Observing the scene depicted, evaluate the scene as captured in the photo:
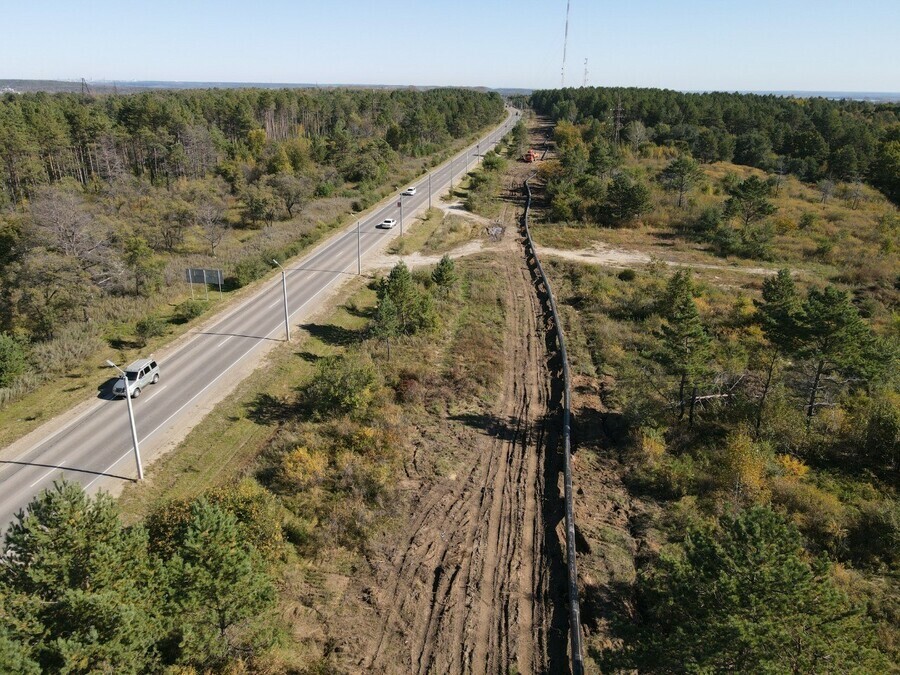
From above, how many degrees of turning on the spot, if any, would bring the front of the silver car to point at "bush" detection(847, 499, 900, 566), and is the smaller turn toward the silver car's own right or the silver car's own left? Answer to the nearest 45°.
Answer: approximately 90° to the silver car's own left

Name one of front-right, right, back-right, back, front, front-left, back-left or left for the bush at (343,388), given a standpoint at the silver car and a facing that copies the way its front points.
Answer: left

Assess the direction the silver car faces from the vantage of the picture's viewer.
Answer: facing the viewer and to the left of the viewer

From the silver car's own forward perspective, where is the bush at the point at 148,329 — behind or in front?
behind

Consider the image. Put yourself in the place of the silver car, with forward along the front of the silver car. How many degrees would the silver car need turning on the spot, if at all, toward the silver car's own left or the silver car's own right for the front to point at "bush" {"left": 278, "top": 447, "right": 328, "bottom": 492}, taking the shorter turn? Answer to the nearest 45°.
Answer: approximately 90° to the silver car's own left

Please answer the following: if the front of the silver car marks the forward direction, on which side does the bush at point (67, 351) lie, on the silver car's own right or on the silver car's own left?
on the silver car's own right

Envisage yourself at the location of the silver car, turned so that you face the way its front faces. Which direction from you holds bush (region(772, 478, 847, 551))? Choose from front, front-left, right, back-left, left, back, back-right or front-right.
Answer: left

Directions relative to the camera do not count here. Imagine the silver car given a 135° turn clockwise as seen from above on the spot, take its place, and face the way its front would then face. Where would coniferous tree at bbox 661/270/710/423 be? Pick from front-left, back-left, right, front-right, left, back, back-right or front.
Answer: back-right

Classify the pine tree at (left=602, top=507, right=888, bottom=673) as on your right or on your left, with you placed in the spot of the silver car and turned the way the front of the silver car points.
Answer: on your left

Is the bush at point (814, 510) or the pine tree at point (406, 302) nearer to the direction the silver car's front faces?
the bush

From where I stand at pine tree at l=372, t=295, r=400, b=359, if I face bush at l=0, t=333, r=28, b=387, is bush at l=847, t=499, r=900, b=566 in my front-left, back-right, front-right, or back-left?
back-left

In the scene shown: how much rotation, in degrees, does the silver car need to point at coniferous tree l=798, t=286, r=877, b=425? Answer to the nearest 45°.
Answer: approximately 90° to its left

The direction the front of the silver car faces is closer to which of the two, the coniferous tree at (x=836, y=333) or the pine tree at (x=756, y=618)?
the pine tree
